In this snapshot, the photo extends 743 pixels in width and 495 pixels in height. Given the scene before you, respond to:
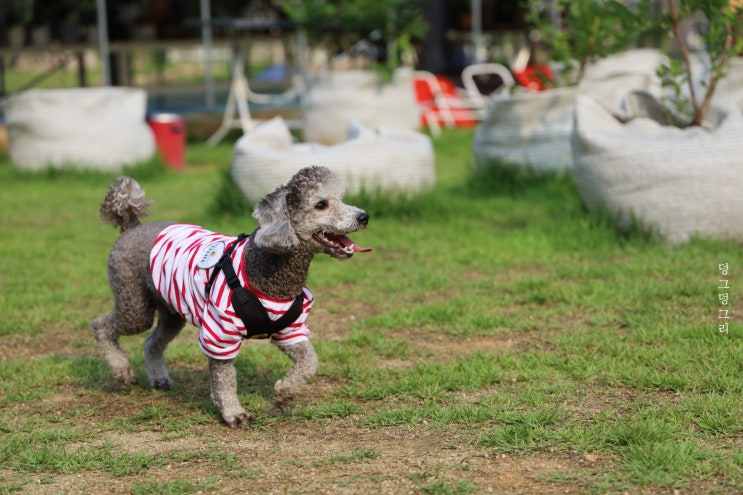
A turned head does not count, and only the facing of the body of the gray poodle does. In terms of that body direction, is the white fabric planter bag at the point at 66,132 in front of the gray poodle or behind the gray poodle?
behind

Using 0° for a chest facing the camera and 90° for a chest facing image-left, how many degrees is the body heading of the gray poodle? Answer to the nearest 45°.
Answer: approximately 315°

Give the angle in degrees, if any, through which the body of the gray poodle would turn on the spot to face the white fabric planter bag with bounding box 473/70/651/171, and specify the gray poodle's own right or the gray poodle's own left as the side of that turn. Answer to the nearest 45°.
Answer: approximately 90° to the gray poodle's own left

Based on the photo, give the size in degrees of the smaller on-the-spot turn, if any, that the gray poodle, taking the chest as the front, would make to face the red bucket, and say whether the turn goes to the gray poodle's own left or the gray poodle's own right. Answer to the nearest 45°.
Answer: approximately 135° to the gray poodle's own left

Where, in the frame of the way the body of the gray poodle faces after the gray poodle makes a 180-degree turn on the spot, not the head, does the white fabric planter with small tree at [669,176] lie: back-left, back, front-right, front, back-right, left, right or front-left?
right
